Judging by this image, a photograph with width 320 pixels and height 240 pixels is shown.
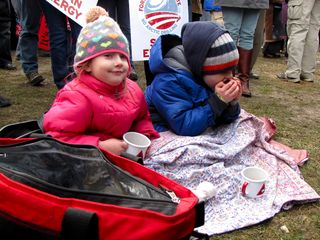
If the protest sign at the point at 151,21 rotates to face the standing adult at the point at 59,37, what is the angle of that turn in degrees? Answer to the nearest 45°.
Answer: approximately 90° to its right

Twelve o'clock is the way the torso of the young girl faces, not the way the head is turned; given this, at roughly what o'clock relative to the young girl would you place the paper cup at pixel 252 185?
The paper cup is roughly at 11 o'clock from the young girl.

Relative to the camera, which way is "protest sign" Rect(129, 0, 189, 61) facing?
toward the camera

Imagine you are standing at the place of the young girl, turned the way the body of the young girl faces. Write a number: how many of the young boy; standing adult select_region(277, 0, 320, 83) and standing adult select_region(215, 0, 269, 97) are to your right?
0

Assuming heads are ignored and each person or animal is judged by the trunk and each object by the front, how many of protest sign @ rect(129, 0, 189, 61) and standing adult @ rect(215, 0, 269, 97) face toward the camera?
2

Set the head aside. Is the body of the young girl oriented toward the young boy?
no

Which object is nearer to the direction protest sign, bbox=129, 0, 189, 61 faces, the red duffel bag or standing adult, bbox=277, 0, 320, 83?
the red duffel bag

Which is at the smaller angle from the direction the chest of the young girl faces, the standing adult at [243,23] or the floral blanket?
the floral blanket

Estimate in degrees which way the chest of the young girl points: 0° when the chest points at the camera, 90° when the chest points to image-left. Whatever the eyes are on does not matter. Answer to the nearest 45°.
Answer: approximately 315°

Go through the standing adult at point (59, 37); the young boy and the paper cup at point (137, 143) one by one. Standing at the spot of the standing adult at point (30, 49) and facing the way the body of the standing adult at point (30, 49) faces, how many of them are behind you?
0

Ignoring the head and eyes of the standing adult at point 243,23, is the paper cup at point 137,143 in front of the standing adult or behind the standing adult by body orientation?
in front

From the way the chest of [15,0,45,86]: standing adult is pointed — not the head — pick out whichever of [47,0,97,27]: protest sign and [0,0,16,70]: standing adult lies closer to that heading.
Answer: the protest sign

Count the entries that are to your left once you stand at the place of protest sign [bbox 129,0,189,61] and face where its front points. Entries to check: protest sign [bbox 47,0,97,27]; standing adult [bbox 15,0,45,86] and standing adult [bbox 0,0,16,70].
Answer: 0

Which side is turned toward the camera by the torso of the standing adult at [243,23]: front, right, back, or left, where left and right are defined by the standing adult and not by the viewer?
front

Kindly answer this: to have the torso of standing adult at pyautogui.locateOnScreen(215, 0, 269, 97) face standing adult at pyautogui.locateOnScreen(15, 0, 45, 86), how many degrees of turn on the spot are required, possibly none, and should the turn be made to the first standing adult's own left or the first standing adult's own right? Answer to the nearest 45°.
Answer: approximately 90° to the first standing adult's own right

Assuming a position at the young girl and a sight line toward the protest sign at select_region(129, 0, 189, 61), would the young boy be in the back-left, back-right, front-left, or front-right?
front-right

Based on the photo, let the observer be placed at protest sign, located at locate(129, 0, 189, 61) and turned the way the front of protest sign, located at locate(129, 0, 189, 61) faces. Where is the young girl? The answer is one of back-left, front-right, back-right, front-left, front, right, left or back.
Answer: front

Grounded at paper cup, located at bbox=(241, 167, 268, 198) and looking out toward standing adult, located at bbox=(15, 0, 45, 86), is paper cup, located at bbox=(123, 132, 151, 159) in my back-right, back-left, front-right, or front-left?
front-left

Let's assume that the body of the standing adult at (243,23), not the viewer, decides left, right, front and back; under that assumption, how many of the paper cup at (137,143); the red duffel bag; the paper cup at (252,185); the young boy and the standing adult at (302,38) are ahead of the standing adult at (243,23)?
4

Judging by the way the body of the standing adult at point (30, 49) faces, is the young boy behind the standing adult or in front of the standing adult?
in front
